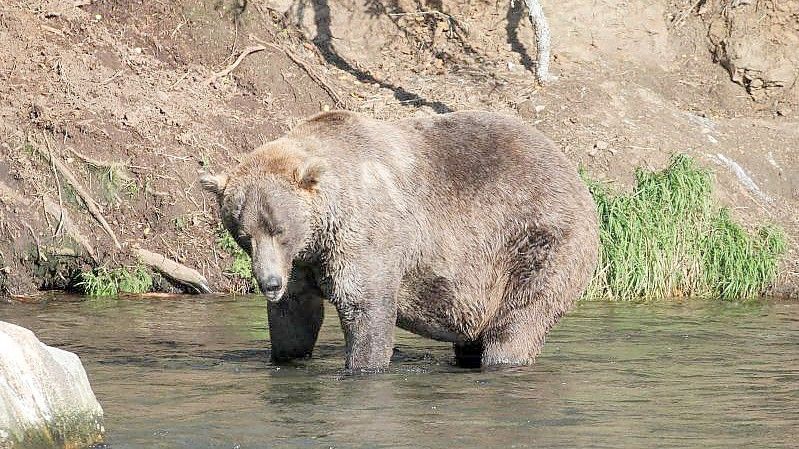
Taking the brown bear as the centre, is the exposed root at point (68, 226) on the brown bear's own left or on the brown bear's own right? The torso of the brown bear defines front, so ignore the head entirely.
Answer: on the brown bear's own right

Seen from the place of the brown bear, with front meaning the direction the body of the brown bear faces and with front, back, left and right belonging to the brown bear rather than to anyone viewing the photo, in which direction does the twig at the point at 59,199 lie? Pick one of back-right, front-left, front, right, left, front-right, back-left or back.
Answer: right

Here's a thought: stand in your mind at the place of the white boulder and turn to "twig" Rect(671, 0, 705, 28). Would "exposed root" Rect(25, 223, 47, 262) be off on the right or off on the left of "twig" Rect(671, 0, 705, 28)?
left

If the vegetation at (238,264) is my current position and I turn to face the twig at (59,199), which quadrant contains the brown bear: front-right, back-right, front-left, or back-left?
back-left

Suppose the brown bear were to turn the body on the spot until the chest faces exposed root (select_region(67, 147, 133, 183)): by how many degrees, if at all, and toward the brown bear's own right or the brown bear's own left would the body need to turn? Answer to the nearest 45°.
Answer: approximately 90° to the brown bear's own right

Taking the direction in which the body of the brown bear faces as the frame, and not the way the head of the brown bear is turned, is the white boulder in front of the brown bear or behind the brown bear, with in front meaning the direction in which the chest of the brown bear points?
in front

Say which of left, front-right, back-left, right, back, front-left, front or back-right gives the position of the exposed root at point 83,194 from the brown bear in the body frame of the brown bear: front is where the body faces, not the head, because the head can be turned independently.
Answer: right

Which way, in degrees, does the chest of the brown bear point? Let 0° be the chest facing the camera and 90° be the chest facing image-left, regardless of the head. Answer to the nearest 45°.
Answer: approximately 45°
